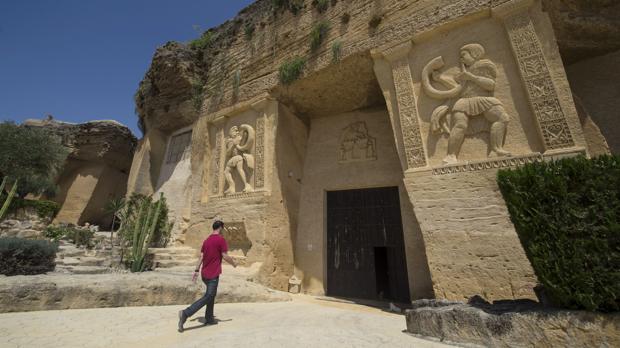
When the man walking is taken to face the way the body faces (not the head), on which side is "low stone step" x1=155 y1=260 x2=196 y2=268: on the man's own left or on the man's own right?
on the man's own left

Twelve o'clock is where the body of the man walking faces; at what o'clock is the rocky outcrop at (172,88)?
The rocky outcrop is roughly at 10 o'clock from the man walking.

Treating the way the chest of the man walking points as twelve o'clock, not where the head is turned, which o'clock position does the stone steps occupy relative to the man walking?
The stone steps is roughly at 10 o'clock from the man walking.

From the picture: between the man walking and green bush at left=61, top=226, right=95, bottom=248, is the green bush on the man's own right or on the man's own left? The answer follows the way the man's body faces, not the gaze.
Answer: on the man's own left

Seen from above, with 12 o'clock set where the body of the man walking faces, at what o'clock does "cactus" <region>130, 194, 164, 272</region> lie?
The cactus is roughly at 10 o'clock from the man walking.

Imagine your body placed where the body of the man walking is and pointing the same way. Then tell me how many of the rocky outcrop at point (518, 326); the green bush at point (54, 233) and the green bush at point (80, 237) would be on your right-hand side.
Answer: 1

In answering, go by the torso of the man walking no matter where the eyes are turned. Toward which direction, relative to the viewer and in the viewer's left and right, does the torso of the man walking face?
facing away from the viewer and to the right of the viewer
